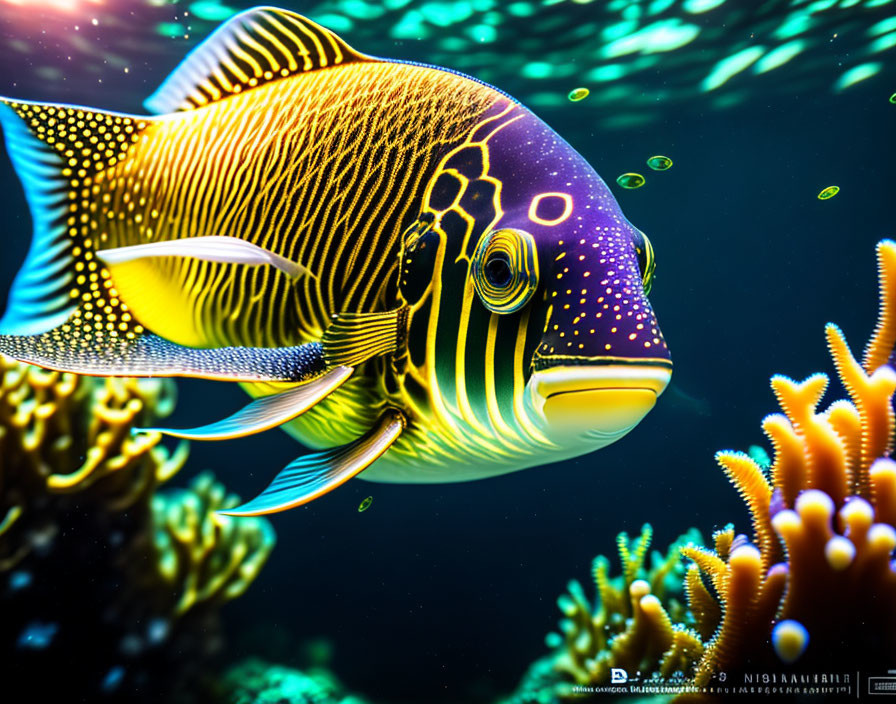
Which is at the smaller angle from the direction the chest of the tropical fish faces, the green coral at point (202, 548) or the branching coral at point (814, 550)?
the branching coral

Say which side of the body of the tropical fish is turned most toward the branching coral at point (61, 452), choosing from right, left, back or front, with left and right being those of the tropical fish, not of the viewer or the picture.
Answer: back

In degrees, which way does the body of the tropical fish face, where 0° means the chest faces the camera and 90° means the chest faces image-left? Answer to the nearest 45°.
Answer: approximately 315°

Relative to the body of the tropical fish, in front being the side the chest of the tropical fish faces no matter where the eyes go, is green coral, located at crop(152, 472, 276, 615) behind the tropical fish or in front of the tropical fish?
behind
